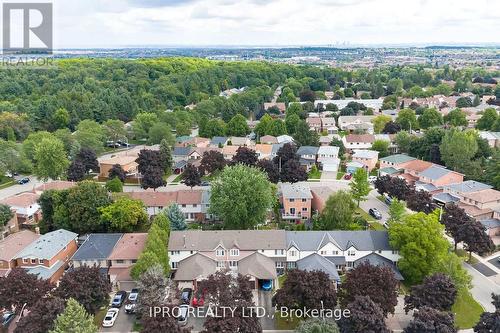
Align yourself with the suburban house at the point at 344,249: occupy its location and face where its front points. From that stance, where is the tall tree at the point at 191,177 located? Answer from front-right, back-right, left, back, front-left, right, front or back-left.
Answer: back-right

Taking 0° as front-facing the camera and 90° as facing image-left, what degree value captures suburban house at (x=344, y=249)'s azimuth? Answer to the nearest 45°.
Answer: approximately 0°

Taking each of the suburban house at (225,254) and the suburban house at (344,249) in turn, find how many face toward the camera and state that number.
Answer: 2

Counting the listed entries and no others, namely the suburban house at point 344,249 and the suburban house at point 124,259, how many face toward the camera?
2

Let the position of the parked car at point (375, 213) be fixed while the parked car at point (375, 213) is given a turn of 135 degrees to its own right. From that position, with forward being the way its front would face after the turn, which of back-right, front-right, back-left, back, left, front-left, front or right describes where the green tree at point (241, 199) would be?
front-left

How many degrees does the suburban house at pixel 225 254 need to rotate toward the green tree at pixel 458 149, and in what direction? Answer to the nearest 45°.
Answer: approximately 135° to its left

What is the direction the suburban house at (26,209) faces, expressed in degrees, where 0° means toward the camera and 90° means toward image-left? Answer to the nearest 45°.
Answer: approximately 180°

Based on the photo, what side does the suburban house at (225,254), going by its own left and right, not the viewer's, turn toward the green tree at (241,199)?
back
